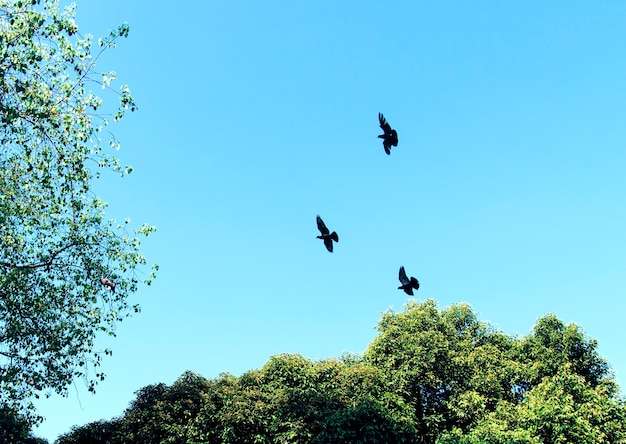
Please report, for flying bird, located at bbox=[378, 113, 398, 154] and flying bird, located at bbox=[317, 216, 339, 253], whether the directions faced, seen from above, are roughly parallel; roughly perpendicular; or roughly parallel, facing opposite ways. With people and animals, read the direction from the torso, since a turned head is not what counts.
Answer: roughly parallel

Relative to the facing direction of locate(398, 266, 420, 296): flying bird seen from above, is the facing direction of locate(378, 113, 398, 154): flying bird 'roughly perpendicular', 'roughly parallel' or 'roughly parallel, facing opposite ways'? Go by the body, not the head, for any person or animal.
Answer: roughly parallel

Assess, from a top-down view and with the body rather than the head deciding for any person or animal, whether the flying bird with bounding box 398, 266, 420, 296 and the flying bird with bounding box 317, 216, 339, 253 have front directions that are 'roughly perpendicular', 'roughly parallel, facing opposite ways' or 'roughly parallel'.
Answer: roughly parallel
